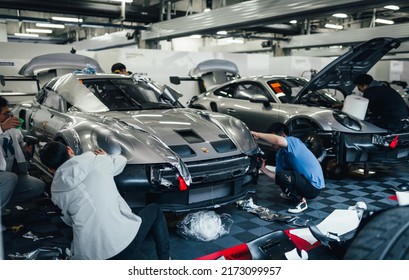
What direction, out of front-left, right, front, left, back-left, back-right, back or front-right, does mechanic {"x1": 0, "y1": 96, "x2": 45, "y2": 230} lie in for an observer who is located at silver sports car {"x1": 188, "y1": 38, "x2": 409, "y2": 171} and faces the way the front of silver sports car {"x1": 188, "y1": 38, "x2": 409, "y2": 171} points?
right

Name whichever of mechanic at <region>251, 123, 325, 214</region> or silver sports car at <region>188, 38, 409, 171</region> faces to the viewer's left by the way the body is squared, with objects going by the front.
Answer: the mechanic

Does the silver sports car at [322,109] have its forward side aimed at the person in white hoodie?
no

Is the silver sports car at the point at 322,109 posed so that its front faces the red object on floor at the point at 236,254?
no

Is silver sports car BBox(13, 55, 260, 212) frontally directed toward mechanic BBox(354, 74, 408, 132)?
no

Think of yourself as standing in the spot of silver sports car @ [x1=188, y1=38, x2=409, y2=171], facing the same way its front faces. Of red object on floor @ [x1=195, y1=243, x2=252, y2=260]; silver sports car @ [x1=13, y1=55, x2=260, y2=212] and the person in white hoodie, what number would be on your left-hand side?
0

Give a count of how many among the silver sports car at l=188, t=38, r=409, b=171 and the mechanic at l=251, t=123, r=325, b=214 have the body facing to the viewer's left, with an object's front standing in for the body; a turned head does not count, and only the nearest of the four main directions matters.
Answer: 1

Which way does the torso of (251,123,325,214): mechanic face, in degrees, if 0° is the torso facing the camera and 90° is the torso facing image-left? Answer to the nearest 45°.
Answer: approximately 90°

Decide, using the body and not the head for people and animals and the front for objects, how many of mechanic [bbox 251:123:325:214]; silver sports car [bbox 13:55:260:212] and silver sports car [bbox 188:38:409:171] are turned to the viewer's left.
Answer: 1

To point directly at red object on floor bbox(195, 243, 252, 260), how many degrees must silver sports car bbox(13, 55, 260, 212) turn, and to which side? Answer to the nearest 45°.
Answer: approximately 45° to its right

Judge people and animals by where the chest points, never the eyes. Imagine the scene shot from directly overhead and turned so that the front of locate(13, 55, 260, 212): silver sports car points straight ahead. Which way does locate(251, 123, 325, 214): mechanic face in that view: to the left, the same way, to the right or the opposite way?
the opposite way

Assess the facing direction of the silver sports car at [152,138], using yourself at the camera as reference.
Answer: facing the viewer and to the right of the viewer

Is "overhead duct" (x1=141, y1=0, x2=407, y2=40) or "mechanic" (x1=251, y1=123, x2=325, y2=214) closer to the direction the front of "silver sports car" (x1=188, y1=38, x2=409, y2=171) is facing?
the mechanic

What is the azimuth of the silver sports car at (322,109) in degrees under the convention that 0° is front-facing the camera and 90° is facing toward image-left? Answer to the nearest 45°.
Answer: approximately 315°

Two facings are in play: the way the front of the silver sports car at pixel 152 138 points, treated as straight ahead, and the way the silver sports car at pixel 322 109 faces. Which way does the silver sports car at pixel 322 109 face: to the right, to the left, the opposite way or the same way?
the same way

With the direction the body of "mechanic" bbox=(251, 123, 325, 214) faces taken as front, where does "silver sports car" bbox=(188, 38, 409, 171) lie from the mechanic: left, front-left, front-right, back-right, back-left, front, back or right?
right

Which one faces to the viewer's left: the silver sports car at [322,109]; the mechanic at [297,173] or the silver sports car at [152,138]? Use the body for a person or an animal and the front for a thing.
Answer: the mechanic

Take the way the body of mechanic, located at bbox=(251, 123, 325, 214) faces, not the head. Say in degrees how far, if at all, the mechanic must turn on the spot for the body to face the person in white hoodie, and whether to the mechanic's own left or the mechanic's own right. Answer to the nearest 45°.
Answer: approximately 45° to the mechanic's own left
